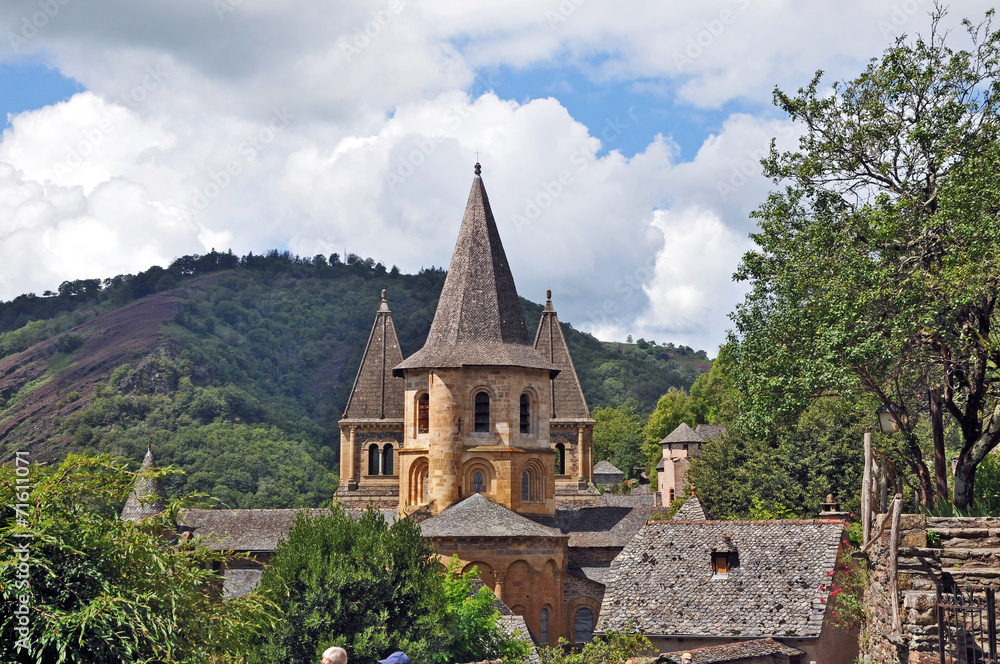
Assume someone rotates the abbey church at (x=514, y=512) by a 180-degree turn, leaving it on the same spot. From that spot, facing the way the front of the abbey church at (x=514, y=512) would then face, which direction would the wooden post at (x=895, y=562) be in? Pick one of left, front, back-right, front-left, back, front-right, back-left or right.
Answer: front

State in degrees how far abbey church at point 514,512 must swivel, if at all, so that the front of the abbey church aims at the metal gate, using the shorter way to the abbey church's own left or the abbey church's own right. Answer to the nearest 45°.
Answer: approximately 180°

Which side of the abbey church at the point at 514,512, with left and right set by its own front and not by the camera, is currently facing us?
back

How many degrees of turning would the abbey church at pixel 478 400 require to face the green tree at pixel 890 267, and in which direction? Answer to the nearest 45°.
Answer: approximately 180°

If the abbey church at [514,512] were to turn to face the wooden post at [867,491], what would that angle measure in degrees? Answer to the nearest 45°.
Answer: approximately 180°

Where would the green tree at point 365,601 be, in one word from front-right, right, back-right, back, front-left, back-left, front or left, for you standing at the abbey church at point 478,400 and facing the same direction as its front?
back

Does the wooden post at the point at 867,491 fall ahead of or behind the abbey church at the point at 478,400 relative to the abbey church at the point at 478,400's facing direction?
behind

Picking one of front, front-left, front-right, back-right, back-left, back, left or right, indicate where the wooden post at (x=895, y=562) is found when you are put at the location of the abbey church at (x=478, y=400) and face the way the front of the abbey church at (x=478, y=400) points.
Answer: back

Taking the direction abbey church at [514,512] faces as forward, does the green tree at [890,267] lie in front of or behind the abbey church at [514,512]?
behind

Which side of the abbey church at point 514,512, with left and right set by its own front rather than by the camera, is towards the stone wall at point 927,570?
back
